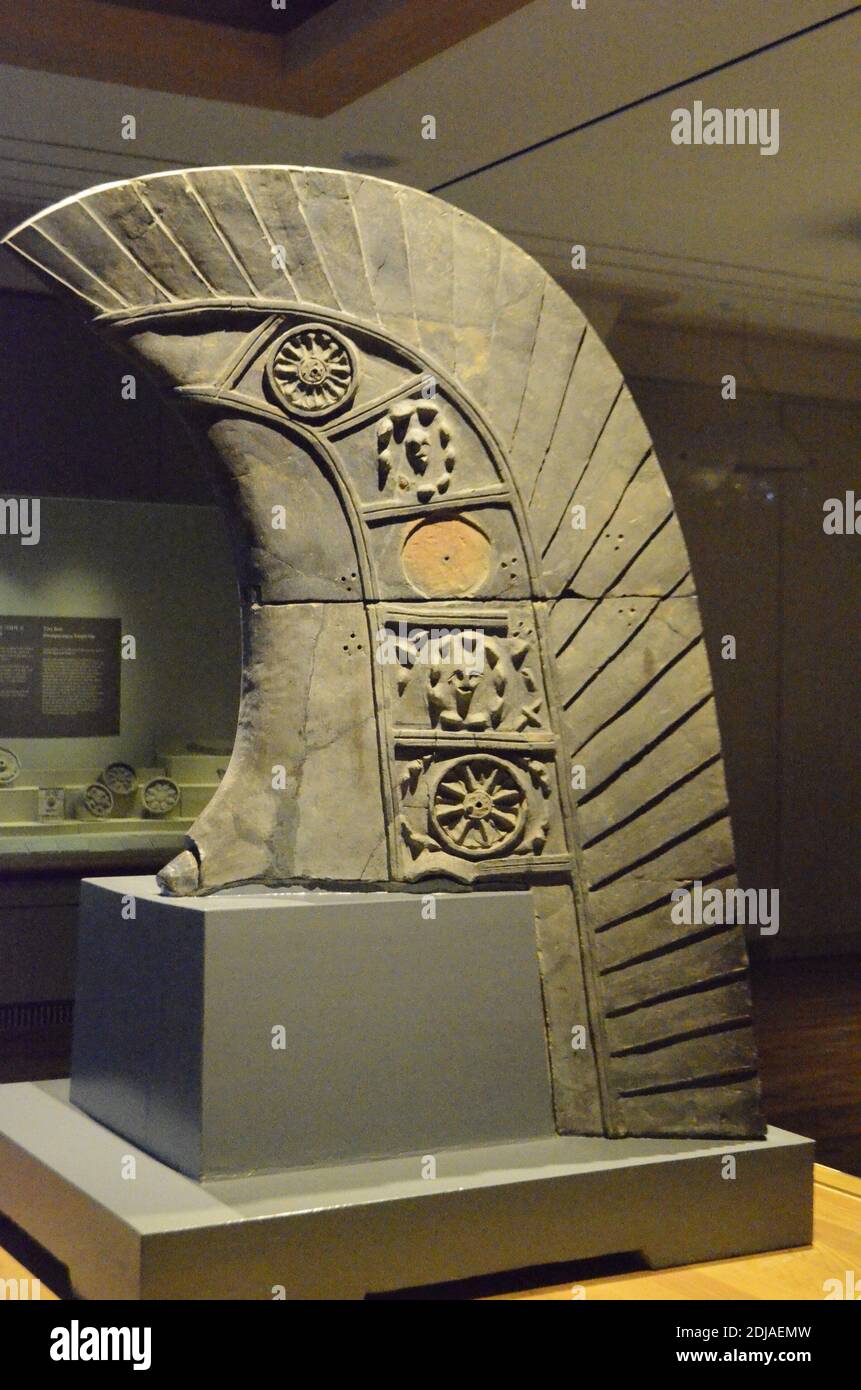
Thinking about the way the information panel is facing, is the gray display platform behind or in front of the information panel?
in front

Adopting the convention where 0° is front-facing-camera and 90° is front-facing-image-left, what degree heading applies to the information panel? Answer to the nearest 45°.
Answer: approximately 0°

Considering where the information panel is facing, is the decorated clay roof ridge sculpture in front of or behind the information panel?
in front
